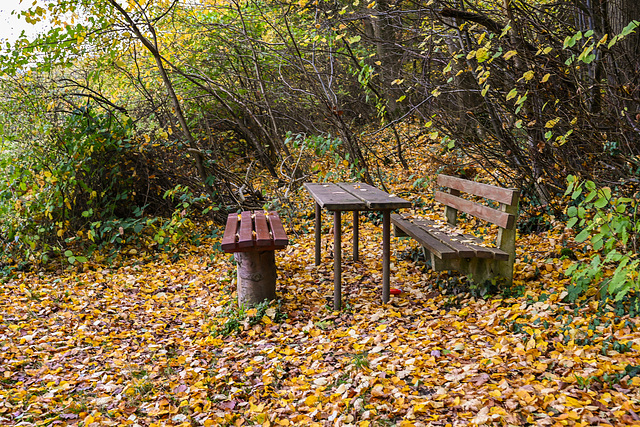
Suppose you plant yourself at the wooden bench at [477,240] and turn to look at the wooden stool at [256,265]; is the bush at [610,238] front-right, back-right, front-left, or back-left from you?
back-left

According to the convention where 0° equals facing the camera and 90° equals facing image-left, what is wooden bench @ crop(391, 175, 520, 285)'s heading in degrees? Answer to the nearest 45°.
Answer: approximately 45°

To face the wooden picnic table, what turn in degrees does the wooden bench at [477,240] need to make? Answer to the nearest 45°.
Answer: approximately 45° to its right

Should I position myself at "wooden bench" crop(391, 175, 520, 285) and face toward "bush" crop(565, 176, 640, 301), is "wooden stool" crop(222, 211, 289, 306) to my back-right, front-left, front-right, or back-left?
back-right

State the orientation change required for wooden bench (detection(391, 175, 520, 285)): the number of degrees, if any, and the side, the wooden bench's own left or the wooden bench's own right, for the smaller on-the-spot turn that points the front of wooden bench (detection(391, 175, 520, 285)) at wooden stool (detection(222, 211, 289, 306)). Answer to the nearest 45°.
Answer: approximately 45° to the wooden bench's own right

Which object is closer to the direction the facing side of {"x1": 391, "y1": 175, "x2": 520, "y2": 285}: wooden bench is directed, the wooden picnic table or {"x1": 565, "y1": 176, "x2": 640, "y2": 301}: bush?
the wooden picnic table
